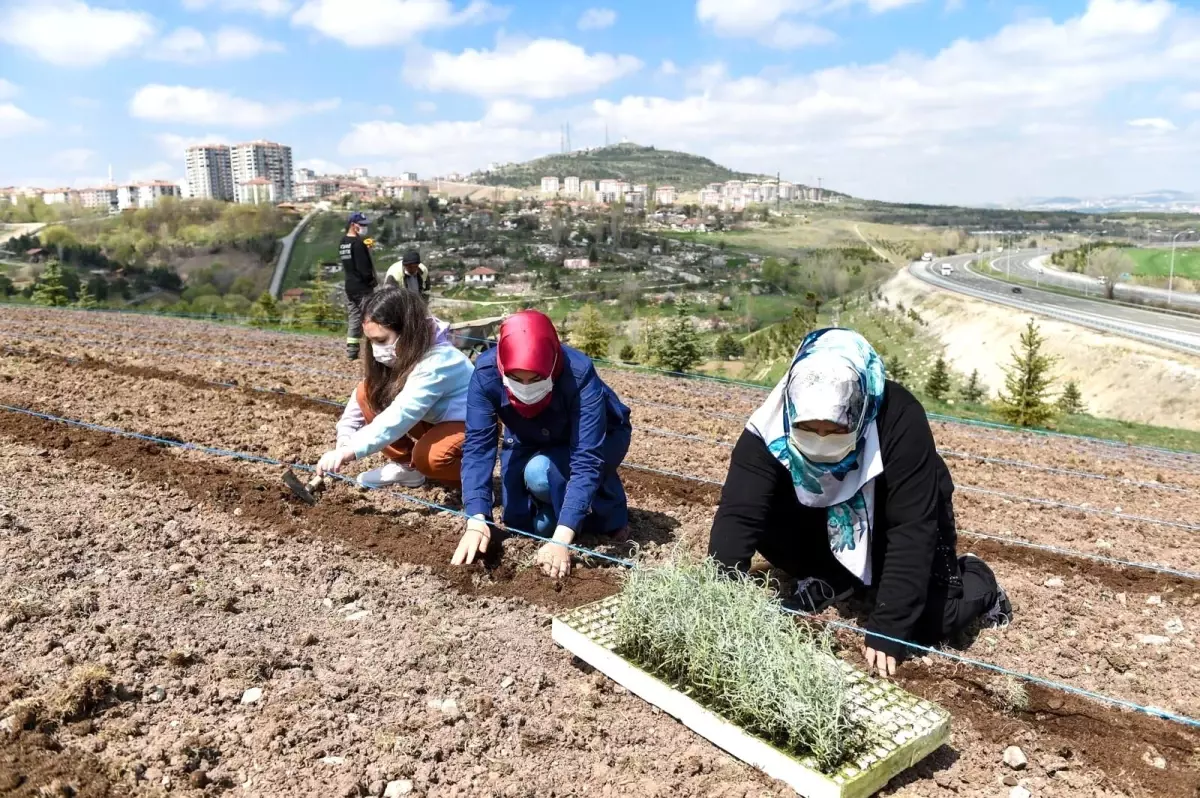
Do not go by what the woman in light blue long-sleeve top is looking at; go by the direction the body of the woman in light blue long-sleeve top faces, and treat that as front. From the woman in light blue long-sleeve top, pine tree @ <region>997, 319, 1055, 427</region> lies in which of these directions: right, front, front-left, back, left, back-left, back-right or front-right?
back

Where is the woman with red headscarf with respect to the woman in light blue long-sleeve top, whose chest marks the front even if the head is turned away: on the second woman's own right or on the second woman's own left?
on the second woman's own left

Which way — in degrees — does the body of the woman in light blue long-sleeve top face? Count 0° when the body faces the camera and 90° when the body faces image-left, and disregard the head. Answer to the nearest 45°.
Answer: approximately 45°

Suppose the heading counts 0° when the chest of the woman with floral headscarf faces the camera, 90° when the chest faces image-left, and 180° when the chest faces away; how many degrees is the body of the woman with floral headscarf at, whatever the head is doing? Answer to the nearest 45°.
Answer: approximately 45°

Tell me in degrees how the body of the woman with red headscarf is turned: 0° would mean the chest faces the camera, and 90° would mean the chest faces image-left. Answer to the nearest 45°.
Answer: approximately 0°

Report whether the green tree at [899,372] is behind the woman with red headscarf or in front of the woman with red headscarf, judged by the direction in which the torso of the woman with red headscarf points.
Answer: behind

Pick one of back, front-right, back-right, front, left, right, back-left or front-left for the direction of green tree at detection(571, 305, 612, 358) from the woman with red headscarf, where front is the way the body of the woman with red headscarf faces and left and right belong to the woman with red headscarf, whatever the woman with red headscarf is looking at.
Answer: back

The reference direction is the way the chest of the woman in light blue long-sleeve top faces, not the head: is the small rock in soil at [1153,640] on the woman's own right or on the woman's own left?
on the woman's own left

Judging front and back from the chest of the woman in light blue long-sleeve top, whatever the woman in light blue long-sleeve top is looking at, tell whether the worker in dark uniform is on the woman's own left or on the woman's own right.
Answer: on the woman's own right
